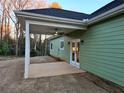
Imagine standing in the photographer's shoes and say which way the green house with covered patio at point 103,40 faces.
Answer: facing the viewer and to the left of the viewer
